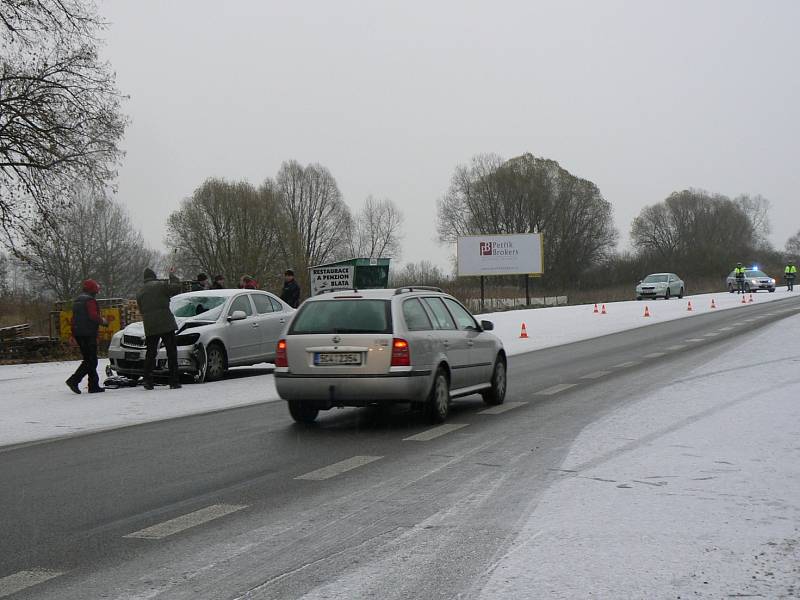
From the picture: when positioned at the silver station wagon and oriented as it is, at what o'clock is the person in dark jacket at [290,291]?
The person in dark jacket is roughly at 10 o'clock from the silver station wagon.

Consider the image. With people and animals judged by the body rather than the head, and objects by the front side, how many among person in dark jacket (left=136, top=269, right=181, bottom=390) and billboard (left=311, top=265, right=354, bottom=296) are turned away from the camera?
1

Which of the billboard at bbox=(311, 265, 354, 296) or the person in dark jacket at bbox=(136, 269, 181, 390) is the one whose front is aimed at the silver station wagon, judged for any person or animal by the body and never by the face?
the billboard

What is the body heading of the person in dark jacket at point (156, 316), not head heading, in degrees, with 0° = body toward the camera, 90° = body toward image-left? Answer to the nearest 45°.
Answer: approximately 180°

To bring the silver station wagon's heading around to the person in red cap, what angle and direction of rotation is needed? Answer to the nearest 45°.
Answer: approximately 90° to its left

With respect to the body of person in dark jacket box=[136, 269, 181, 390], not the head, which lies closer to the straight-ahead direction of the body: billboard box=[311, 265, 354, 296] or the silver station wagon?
the billboard

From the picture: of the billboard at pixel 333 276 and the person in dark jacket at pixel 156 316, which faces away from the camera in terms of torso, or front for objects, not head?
the person in dark jacket

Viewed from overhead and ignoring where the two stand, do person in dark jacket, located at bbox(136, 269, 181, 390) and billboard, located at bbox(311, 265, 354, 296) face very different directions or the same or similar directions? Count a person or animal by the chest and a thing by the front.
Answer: very different directions

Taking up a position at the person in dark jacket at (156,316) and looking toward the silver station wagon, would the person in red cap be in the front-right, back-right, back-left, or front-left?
back-right

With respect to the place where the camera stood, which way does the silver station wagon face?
facing away from the viewer and to the right of the viewer
